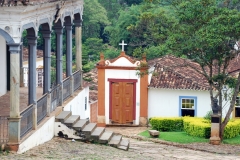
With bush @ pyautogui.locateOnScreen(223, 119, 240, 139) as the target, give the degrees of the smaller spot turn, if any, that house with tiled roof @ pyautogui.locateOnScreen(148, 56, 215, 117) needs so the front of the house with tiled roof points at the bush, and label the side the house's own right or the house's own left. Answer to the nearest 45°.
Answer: approximately 45° to the house's own left

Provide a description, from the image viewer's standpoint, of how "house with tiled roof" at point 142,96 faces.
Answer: facing the viewer

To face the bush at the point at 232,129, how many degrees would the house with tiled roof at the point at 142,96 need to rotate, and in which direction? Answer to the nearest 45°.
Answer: approximately 45° to its left

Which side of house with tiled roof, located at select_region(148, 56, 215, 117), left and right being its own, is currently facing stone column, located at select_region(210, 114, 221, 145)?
front

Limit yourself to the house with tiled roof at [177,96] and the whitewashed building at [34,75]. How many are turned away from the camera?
0

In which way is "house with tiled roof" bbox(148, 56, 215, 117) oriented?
toward the camera

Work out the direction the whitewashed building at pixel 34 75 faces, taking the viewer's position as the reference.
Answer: facing the viewer and to the right of the viewer

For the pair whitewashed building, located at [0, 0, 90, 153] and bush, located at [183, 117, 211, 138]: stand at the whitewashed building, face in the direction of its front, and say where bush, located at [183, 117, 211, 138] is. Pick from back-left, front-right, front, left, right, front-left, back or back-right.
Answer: left

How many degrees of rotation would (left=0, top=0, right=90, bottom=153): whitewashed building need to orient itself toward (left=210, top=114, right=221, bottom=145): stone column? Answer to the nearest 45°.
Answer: approximately 90° to its left

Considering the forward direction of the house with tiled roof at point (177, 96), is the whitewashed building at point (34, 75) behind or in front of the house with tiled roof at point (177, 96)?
in front

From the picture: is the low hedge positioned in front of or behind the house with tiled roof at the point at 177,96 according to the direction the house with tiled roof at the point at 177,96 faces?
in front
